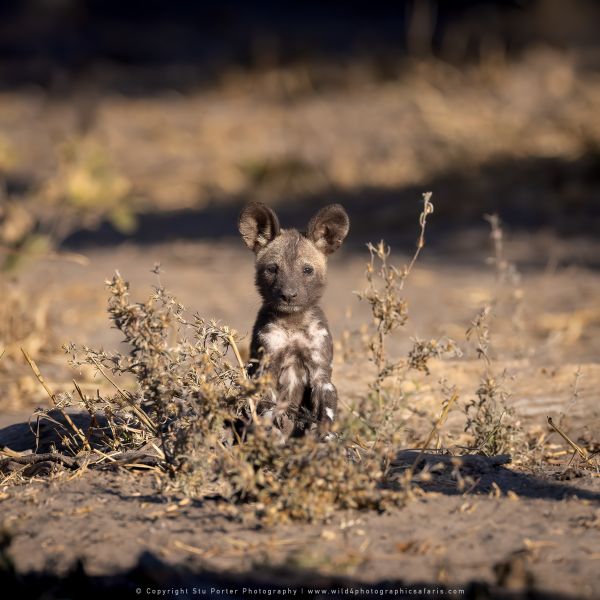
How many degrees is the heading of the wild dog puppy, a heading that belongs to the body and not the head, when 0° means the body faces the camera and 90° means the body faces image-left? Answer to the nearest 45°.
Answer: approximately 0°
